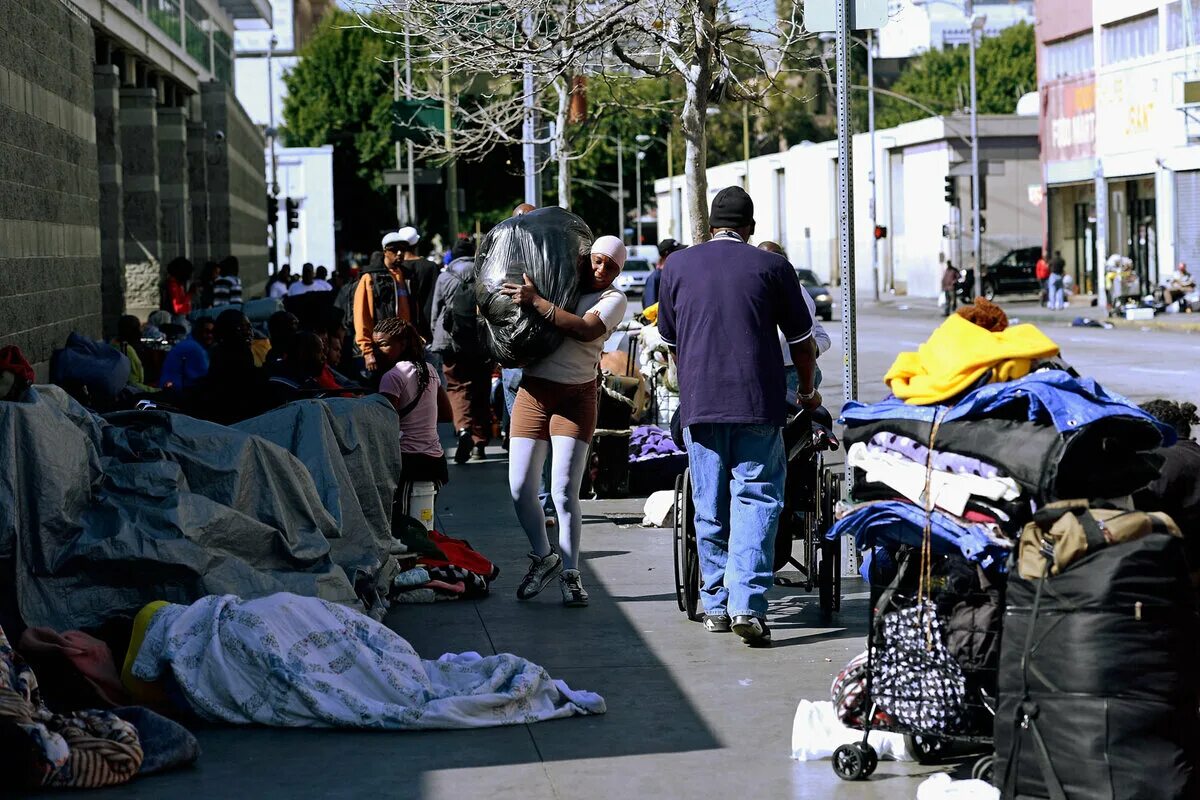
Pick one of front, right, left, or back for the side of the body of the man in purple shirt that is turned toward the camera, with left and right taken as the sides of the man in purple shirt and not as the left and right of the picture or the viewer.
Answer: back

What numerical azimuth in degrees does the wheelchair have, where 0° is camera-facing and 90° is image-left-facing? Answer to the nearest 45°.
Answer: approximately 180°

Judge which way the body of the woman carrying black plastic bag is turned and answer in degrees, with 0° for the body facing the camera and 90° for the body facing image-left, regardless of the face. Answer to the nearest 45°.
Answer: approximately 45°

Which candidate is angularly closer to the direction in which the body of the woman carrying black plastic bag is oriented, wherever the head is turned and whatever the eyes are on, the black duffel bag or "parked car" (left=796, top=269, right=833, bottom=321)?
the black duffel bag

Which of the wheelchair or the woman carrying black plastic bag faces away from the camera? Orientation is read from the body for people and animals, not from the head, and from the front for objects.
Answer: the wheelchair

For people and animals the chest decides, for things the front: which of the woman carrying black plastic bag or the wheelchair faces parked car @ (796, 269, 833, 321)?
the wheelchair

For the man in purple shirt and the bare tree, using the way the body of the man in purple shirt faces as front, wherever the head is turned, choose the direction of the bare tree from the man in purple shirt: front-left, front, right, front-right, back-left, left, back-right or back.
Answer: front

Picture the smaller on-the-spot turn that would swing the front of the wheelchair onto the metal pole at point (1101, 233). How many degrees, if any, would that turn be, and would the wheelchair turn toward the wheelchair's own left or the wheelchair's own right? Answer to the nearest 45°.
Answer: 0° — it already faces it

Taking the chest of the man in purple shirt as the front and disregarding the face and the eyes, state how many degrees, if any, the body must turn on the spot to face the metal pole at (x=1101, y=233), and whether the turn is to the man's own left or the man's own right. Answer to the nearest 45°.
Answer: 0° — they already face it

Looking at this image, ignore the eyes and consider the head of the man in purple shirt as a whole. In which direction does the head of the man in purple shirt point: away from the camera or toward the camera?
away from the camera

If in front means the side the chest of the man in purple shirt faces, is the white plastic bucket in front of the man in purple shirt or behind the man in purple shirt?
in front

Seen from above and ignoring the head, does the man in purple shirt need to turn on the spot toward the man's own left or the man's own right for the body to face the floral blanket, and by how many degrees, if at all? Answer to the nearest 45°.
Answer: approximately 135° to the man's own left

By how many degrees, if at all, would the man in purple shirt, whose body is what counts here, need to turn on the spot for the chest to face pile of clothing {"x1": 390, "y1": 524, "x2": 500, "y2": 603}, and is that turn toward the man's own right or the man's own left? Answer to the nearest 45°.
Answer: approximately 45° to the man's own left
